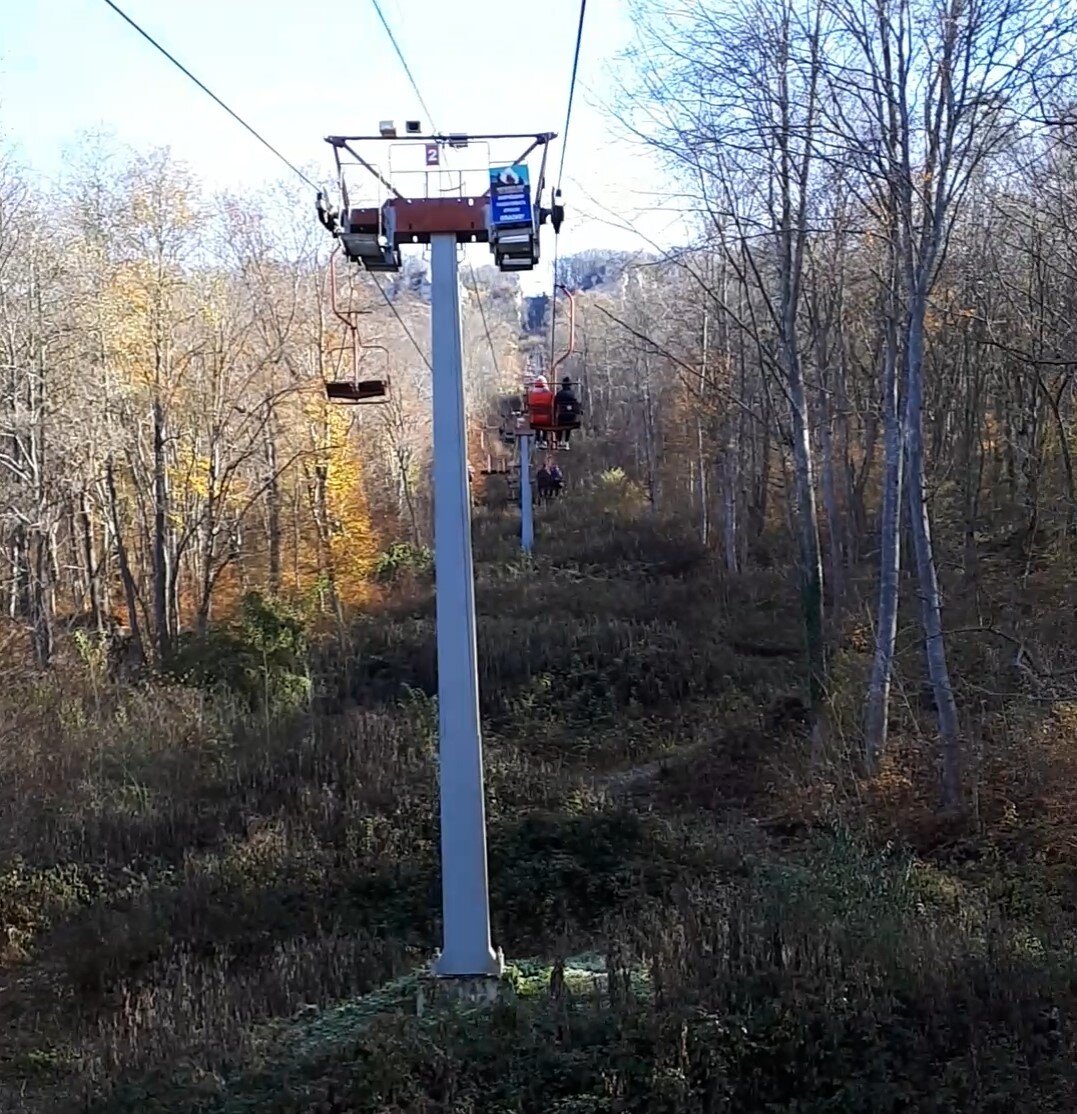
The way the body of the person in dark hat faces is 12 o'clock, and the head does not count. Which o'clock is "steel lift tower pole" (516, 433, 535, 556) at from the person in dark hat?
The steel lift tower pole is roughly at 12 o'clock from the person in dark hat.

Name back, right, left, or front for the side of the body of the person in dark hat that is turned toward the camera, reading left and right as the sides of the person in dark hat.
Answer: back

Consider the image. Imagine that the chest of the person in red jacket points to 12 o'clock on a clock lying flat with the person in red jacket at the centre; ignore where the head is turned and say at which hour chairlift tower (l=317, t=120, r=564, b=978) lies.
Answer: The chairlift tower is roughly at 6 o'clock from the person in red jacket.

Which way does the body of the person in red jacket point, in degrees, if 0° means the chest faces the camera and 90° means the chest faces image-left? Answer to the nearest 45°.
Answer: approximately 180°

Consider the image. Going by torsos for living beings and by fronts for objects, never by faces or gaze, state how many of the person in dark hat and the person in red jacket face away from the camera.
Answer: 2

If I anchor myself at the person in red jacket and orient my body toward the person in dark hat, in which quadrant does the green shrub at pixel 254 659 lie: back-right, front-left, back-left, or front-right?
back-right

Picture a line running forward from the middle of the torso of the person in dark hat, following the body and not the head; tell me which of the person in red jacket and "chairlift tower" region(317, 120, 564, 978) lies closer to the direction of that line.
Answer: the person in red jacket

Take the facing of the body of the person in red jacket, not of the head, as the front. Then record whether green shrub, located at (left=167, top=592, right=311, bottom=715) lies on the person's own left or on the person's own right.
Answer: on the person's own left

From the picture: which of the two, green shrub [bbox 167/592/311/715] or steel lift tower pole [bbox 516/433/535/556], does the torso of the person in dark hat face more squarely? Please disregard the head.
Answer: the steel lift tower pole
